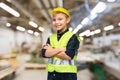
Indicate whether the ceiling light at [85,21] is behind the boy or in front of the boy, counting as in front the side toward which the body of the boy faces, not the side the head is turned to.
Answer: behind

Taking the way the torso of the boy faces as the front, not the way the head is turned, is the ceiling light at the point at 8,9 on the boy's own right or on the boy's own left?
on the boy's own right

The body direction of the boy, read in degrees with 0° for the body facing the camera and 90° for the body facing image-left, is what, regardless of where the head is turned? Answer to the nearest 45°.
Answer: approximately 45°

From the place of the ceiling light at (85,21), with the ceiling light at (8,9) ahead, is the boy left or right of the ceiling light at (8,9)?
left
